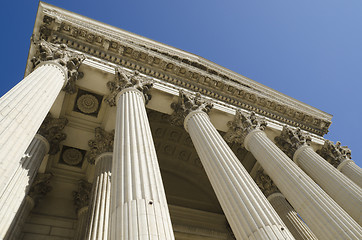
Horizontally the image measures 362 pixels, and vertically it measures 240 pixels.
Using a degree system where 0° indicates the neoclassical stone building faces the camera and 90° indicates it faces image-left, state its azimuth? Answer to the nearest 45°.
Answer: approximately 315°
